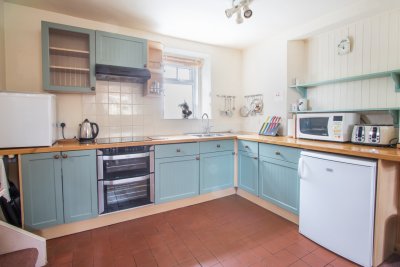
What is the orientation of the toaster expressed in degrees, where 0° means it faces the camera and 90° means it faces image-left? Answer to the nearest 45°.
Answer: approximately 45°

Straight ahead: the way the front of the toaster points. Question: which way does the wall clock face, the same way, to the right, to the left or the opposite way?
the same way

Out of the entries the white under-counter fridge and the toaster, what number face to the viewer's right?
0

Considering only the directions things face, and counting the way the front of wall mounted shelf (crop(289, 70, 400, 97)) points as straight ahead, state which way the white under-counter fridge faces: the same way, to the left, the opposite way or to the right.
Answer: the same way

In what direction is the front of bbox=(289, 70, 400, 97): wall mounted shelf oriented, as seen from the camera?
facing the viewer and to the left of the viewer

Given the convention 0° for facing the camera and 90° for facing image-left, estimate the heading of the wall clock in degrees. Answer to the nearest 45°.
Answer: approximately 45°

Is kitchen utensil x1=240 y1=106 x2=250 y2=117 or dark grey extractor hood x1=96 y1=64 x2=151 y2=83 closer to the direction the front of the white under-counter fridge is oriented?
the dark grey extractor hood

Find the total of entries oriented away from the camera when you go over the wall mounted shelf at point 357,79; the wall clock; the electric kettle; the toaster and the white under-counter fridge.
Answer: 0

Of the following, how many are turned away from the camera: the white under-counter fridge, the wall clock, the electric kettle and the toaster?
0

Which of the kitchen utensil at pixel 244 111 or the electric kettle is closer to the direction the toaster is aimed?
the electric kettle
